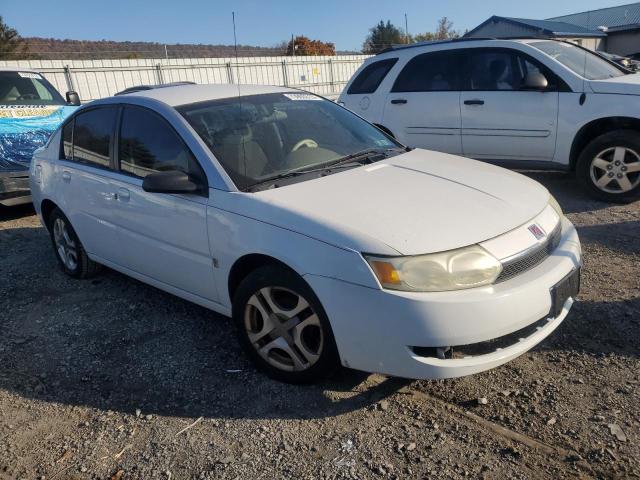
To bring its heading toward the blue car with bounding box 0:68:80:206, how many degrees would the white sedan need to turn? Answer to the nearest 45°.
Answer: approximately 180°

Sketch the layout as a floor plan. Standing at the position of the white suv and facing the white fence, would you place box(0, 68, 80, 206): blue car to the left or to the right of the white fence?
left

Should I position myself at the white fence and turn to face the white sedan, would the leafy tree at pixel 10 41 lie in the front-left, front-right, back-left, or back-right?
back-right

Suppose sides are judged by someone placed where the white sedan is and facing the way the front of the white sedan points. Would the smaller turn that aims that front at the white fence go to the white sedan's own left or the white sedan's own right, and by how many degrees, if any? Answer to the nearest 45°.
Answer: approximately 135° to the white sedan's own left

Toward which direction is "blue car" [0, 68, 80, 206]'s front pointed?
toward the camera

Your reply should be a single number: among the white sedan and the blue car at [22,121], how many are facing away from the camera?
0

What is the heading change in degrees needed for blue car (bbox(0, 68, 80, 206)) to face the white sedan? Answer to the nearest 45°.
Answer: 0° — it already faces it

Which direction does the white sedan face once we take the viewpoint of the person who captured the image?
facing the viewer and to the right of the viewer

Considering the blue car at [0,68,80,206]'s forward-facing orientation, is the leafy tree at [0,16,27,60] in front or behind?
behind
